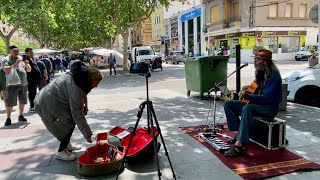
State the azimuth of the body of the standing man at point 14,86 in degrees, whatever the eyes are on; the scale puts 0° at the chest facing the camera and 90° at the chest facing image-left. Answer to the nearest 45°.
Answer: approximately 315°

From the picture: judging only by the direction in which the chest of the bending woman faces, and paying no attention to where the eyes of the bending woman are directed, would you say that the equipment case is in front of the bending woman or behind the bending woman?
in front

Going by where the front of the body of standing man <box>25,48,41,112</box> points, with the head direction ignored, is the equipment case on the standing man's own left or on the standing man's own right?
on the standing man's own left

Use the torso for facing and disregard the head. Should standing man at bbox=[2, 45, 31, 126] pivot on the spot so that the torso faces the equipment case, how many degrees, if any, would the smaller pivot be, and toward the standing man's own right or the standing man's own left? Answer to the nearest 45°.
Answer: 0° — they already face it

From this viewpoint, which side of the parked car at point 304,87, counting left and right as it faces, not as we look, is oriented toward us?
left

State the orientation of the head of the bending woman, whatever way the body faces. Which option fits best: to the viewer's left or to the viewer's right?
to the viewer's right

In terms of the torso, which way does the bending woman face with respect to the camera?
to the viewer's right

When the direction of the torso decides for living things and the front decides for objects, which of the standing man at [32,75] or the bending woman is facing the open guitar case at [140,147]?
the bending woman

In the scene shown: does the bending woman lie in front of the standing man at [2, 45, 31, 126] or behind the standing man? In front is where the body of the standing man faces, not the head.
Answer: in front

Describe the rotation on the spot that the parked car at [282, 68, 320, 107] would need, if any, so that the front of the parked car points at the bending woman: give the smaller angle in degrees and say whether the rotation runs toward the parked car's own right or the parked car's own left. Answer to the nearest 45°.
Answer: approximately 45° to the parked car's own left
